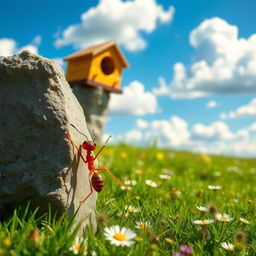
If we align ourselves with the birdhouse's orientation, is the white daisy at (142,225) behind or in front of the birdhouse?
in front

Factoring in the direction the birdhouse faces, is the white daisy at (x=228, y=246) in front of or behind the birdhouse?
in front

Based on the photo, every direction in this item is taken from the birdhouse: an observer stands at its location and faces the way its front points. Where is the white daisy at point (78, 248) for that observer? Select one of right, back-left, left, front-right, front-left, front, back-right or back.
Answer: front-right

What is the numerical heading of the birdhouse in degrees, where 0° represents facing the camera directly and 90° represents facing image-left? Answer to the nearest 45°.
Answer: approximately 315°

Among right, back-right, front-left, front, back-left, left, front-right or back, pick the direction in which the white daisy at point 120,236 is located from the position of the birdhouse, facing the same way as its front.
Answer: front-right
